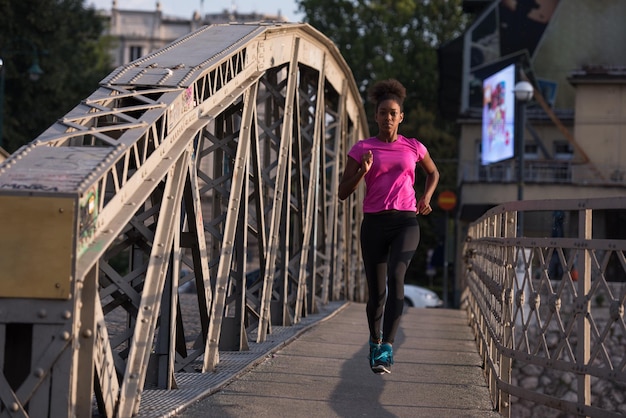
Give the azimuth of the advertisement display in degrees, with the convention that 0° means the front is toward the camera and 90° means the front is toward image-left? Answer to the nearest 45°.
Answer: approximately 45°

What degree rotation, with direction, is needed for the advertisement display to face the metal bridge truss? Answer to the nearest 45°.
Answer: approximately 45° to its left
